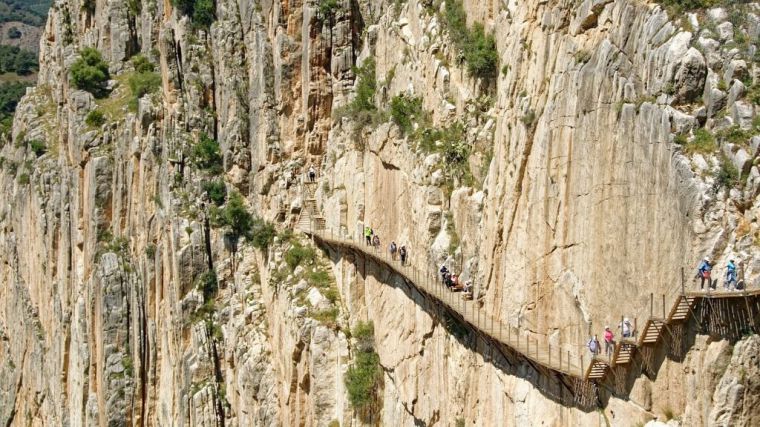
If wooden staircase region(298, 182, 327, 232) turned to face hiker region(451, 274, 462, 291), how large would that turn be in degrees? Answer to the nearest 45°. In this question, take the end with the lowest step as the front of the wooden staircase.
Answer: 0° — it already faces them

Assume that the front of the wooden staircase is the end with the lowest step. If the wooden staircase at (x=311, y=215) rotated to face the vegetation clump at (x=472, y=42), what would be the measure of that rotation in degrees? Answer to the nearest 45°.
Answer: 0° — it already faces it

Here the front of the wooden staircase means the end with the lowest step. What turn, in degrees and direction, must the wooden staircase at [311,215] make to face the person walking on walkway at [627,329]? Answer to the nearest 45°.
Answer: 0° — it already faces them

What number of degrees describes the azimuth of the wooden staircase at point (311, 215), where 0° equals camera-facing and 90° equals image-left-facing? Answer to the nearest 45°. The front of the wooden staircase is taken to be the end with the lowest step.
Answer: approximately 0°
